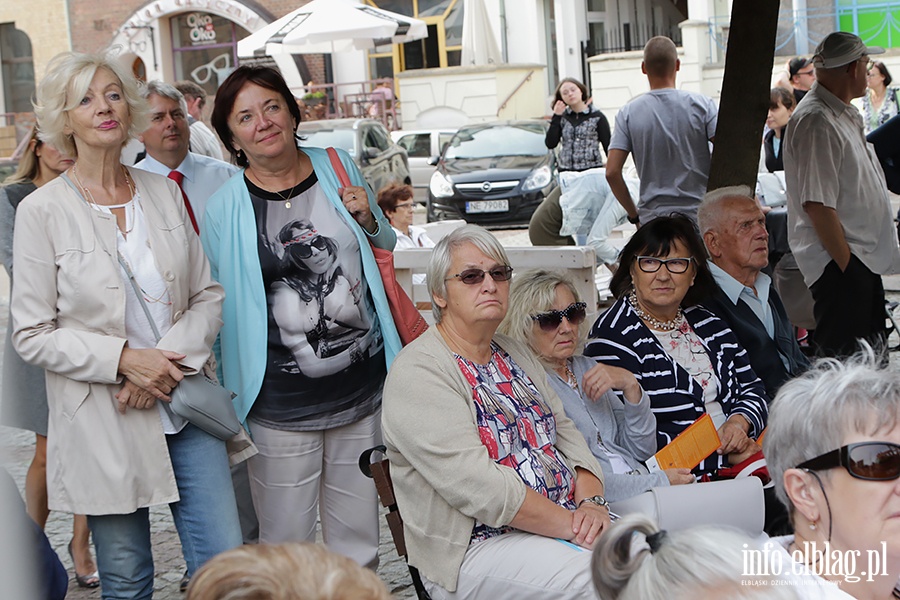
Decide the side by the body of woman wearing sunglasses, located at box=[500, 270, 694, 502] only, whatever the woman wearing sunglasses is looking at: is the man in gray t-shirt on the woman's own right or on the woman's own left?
on the woman's own left

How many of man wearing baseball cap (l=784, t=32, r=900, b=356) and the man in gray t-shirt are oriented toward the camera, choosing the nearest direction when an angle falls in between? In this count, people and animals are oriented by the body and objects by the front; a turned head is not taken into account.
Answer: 0

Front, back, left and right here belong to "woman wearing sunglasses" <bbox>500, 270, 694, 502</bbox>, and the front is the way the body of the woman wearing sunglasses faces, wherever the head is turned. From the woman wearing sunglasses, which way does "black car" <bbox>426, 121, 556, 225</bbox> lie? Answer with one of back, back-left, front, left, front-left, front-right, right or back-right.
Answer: back-left

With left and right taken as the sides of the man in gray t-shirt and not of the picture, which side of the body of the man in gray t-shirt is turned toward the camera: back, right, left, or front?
back

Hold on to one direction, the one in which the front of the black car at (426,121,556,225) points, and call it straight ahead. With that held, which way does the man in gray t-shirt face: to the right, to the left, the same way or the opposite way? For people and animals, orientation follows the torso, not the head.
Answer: the opposite way

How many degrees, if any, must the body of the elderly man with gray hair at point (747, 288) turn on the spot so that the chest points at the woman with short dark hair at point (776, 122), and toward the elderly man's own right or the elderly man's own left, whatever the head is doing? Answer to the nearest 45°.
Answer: approximately 135° to the elderly man's own left

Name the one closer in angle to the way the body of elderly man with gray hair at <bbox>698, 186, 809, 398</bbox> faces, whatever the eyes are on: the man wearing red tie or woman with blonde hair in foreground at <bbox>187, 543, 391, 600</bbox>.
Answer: the woman with blonde hair in foreground

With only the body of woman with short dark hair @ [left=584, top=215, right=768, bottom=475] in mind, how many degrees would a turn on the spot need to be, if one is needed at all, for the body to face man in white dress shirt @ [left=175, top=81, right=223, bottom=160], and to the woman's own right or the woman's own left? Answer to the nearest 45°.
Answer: approximately 180°

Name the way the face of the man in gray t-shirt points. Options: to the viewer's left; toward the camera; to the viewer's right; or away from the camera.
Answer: away from the camera
